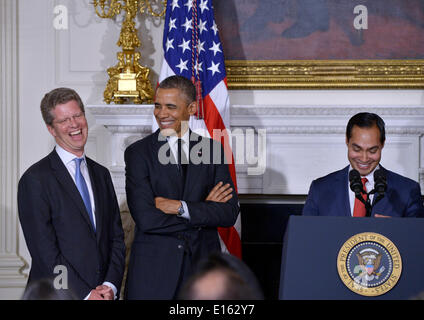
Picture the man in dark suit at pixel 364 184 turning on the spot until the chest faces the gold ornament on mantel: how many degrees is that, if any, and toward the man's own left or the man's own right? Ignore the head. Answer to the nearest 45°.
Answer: approximately 135° to the man's own right

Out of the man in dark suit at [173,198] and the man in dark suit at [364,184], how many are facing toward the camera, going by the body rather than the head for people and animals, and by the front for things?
2

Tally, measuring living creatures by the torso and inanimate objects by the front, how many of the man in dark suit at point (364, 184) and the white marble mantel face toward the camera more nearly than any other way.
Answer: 2

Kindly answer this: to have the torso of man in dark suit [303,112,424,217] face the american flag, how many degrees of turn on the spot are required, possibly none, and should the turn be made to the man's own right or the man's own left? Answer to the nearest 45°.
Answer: approximately 135° to the man's own right

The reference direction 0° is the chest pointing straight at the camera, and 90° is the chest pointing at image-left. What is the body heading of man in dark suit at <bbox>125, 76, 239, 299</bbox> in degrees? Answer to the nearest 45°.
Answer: approximately 0°

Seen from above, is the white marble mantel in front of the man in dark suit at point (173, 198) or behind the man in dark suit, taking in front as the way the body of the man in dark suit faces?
behind
